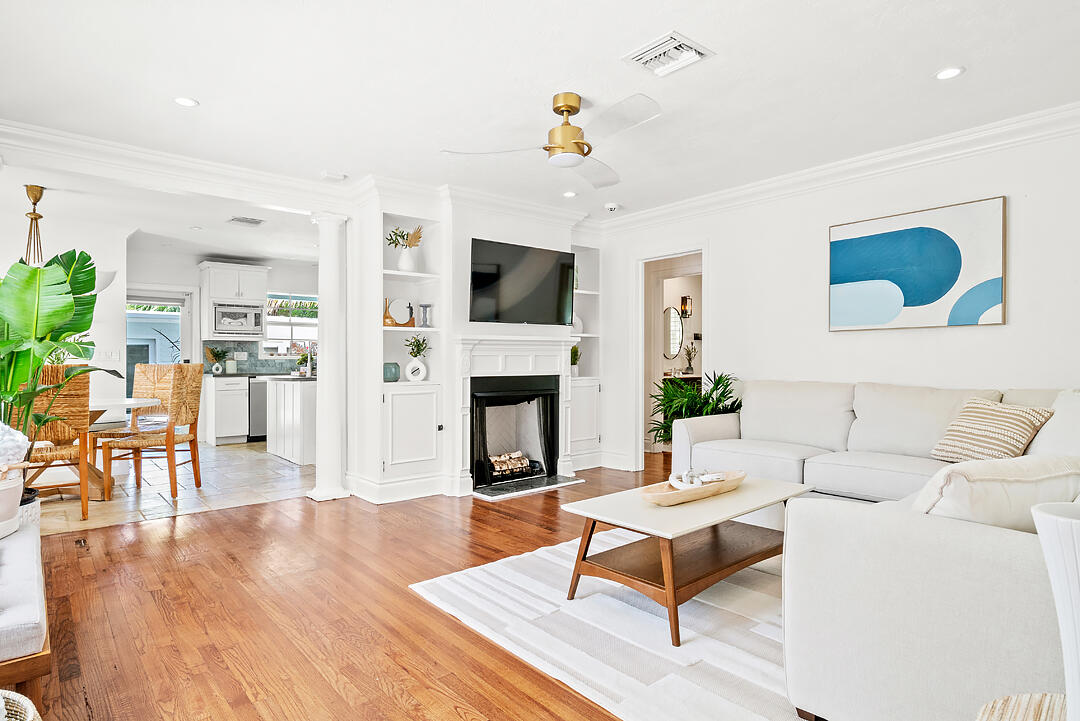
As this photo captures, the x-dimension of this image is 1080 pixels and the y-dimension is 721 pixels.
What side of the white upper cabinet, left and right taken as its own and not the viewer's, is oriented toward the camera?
front

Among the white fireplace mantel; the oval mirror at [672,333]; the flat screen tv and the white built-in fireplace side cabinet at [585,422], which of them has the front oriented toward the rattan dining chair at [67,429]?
the oval mirror

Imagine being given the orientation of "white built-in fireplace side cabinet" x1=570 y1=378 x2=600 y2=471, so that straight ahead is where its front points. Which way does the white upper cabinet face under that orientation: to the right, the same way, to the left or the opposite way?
the same way

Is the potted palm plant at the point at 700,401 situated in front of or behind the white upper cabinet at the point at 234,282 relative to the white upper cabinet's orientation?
in front

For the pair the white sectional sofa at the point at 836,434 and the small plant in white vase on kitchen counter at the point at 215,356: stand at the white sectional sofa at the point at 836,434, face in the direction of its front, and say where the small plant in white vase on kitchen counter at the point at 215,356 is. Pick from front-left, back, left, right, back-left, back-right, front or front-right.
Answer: front-right

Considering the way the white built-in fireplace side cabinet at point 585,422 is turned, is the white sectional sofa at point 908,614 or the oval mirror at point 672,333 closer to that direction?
the white sectional sofa

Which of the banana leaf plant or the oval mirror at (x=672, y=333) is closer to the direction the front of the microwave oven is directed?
the banana leaf plant

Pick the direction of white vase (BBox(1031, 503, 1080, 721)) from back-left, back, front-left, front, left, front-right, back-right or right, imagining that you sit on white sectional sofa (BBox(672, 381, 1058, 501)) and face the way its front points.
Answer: front-left

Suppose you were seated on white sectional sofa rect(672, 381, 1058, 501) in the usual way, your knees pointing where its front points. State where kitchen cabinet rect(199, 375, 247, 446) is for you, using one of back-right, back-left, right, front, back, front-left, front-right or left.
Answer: front-right

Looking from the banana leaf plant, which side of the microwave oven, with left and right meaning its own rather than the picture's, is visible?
front

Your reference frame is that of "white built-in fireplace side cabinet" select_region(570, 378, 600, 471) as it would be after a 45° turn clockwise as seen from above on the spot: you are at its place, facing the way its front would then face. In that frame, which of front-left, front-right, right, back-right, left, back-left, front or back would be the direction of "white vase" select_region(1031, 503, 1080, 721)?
front

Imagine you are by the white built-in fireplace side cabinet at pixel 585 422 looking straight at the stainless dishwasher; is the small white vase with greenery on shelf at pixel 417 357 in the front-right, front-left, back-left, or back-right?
front-left

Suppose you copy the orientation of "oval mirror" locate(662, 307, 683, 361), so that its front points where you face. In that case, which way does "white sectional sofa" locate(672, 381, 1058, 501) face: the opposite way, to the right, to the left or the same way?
the same way

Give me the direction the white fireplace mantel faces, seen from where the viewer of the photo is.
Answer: facing the viewer and to the right of the viewer

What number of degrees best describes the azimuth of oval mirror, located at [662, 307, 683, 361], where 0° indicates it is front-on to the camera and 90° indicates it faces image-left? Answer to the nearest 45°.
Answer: approximately 45°

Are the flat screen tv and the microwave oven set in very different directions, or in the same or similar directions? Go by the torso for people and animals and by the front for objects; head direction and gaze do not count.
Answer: same or similar directions

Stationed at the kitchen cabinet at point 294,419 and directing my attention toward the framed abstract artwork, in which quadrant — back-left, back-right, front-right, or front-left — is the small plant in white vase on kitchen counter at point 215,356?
back-left
